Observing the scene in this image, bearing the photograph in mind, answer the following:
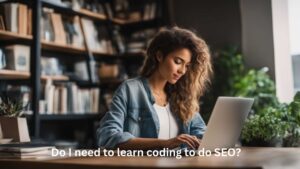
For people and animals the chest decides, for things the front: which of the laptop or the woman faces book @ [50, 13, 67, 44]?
the laptop

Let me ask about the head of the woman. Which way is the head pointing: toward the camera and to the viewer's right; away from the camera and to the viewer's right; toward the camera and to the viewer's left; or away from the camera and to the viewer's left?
toward the camera and to the viewer's right

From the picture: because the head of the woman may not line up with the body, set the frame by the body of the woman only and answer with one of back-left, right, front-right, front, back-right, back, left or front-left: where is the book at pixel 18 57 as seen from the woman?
back

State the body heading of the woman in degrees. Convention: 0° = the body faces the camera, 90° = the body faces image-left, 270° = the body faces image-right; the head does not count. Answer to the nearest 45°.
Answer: approximately 315°

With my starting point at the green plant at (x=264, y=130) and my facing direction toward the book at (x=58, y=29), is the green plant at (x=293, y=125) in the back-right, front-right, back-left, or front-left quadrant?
back-right

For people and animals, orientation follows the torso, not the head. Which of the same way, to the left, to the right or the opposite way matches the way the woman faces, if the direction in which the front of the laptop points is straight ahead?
the opposite way

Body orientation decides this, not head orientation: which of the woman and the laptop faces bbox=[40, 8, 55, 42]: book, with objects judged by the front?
the laptop

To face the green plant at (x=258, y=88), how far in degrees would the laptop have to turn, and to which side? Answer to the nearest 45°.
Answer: approximately 45° to its right

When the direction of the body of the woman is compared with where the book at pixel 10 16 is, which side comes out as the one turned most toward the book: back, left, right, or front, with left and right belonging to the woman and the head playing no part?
back

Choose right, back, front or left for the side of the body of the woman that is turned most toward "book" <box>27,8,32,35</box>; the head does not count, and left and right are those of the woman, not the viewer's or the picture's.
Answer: back

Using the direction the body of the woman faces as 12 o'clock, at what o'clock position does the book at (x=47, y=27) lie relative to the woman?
The book is roughly at 6 o'clock from the woman.

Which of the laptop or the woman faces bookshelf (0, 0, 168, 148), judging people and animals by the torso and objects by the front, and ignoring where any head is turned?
the laptop

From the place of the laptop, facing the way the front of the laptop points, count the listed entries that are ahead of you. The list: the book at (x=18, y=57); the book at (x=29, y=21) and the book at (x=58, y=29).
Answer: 3

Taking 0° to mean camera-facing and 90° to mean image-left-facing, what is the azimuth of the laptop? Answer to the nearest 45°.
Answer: approximately 135°
